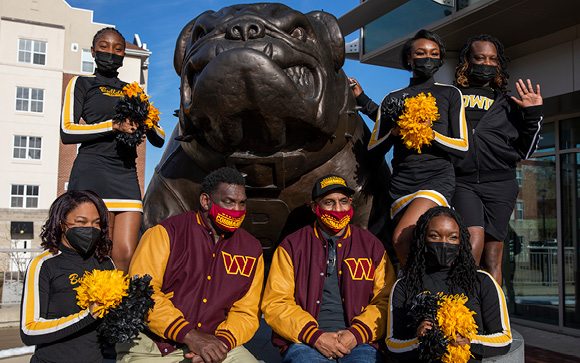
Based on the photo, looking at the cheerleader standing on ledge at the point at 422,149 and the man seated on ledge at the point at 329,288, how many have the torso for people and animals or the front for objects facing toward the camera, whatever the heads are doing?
2

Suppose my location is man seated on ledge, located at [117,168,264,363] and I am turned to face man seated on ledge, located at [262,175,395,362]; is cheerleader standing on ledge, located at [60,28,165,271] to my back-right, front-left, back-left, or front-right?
back-left

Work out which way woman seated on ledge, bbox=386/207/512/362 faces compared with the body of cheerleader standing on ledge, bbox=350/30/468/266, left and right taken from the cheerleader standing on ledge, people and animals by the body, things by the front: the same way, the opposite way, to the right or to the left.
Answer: the same way

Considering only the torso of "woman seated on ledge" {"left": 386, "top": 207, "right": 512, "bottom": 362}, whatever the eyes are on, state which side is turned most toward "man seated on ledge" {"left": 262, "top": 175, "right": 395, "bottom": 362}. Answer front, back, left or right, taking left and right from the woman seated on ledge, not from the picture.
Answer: right

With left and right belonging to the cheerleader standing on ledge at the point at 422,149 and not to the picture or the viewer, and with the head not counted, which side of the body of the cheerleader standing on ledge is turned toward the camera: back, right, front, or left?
front

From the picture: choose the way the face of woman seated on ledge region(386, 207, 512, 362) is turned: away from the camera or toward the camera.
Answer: toward the camera

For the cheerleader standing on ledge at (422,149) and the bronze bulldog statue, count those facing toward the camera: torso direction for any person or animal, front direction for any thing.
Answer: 2

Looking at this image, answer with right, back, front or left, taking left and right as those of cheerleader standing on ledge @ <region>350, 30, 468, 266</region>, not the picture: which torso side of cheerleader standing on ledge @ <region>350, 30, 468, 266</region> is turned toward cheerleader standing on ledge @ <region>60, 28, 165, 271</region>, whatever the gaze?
right

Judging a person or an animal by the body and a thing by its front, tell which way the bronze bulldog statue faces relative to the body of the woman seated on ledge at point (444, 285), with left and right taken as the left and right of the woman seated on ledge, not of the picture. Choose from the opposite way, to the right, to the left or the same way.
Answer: the same way

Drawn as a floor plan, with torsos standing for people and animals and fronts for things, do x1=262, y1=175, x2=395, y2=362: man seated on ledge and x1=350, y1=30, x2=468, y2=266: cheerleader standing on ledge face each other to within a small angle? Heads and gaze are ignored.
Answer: no

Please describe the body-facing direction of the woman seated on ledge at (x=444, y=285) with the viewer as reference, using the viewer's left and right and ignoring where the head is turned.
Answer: facing the viewer

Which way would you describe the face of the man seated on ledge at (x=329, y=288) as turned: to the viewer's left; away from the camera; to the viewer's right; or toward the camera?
toward the camera

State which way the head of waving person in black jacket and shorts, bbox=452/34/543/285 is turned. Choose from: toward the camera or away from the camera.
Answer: toward the camera
